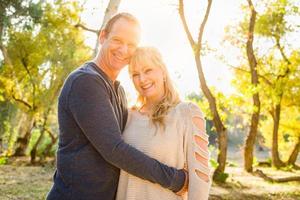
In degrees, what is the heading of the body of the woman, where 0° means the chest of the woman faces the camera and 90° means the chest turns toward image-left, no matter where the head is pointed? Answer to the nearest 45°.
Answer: approximately 45°

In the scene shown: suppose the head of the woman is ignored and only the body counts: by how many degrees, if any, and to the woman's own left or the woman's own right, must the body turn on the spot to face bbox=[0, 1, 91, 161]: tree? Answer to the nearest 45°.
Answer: approximately 135° to the woman's own right

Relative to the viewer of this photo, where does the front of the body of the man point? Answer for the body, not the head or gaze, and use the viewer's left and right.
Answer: facing to the right of the viewer
